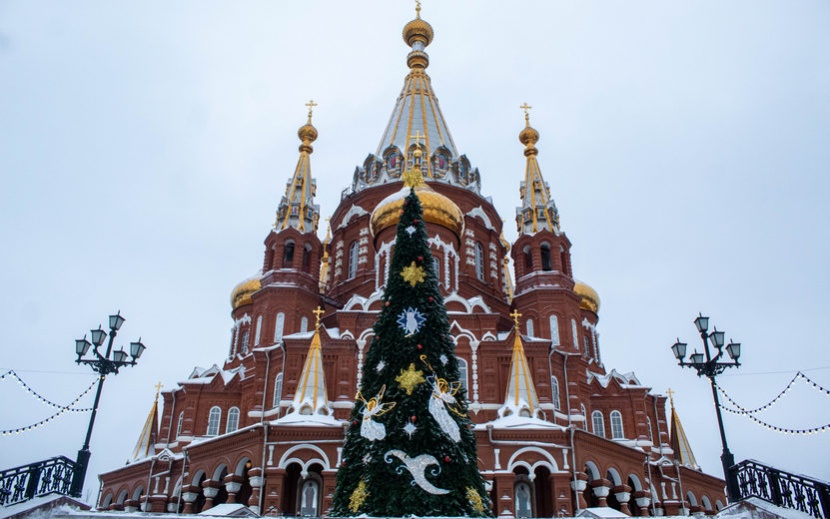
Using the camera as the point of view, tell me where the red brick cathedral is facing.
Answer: facing the viewer

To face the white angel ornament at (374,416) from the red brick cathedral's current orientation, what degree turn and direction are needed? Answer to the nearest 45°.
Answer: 0° — it already faces it

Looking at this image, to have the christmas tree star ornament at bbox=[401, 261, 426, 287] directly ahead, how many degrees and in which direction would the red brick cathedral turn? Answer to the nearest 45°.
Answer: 0° — it already faces it

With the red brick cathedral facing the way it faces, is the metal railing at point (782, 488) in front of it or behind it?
in front

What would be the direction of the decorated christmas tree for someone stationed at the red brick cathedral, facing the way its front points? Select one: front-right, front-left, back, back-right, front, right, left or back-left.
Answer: front

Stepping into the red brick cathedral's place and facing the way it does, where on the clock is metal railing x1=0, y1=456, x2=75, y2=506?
The metal railing is roughly at 1 o'clock from the red brick cathedral.

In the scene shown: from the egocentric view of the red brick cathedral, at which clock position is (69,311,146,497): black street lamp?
The black street lamp is roughly at 1 o'clock from the red brick cathedral.

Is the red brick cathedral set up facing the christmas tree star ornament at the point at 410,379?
yes

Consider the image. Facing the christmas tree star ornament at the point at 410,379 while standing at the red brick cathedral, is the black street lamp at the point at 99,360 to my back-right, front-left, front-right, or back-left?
front-right
